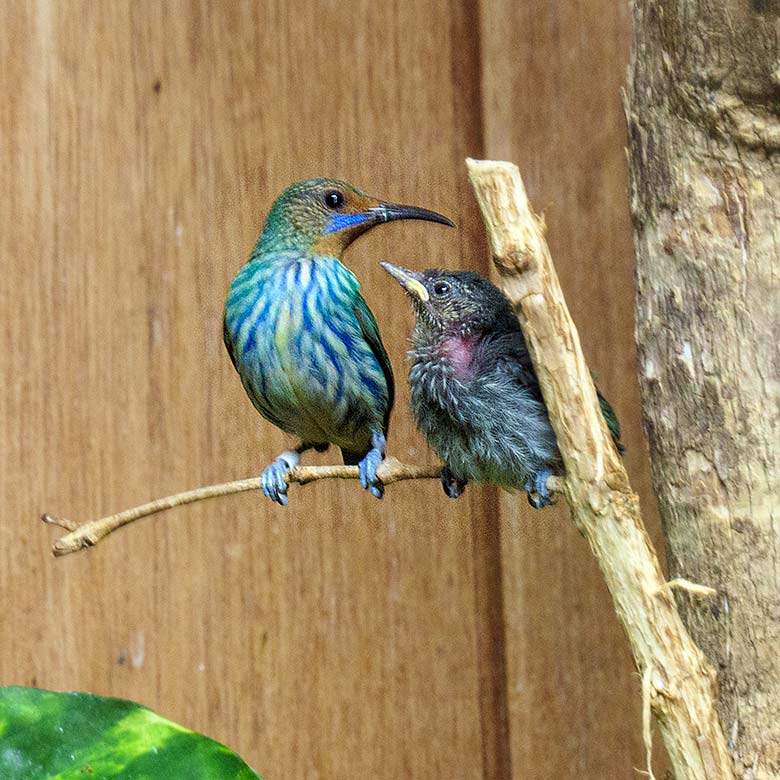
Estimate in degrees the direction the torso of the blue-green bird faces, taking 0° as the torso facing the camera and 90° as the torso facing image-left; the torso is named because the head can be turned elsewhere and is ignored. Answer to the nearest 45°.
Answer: approximately 0°

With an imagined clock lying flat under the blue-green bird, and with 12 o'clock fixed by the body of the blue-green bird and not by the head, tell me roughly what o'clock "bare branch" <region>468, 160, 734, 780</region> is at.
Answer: The bare branch is roughly at 9 o'clock from the blue-green bird.

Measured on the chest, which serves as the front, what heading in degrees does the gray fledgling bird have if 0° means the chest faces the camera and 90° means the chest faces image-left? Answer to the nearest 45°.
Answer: approximately 45°
